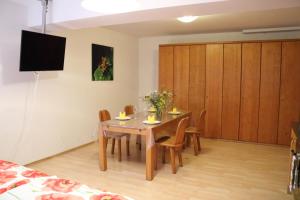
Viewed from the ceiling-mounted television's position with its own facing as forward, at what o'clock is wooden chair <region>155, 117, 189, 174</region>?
The wooden chair is roughly at 11 o'clock from the ceiling-mounted television.

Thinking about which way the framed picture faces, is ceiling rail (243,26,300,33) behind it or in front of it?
in front

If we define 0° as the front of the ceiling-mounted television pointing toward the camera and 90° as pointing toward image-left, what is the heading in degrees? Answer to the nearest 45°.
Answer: approximately 315°

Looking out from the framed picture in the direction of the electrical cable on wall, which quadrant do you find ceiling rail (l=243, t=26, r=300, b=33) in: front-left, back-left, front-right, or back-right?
back-left

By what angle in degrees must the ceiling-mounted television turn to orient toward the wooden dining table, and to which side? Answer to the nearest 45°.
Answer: approximately 45° to its left

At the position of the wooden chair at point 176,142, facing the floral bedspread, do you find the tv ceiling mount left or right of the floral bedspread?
right

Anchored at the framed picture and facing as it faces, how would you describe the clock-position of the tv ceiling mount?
The tv ceiling mount is roughly at 2 o'clock from the framed picture.

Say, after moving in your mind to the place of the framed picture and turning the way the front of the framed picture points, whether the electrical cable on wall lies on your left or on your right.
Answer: on your right

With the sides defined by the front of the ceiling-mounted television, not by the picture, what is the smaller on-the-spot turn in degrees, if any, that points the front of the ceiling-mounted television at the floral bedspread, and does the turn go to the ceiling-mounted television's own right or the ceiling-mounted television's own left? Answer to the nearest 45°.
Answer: approximately 45° to the ceiling-mounted television's own right

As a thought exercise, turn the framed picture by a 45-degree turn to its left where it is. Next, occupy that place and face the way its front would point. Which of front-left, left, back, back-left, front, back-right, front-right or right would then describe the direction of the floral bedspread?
right

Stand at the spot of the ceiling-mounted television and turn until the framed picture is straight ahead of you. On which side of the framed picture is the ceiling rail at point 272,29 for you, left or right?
right

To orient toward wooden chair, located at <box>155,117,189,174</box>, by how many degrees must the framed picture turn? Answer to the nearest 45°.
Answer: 0° — it already faces it

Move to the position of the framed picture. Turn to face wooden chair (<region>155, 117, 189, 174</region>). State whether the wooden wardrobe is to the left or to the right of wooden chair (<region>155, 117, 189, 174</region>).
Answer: left

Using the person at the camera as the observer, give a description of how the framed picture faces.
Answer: facing the viewer and to the right of the viewer
